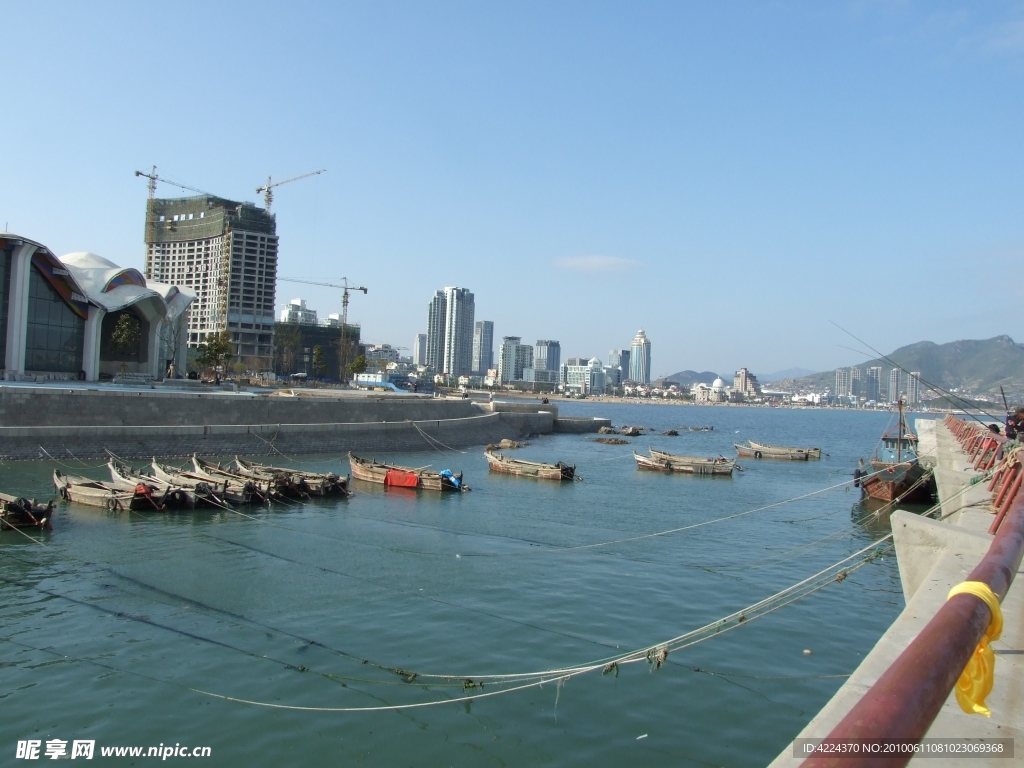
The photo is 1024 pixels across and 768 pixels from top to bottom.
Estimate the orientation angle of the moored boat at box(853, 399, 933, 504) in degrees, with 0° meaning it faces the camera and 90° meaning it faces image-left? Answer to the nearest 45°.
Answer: approximately 0°

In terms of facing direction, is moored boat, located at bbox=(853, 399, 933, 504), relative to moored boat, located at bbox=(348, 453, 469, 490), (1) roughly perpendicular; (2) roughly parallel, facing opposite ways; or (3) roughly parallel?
roughly perpendicular

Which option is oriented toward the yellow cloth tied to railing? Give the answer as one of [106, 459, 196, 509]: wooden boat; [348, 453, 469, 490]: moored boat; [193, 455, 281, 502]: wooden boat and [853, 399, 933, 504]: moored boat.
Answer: [853, 399, 933, 504]: moored boat

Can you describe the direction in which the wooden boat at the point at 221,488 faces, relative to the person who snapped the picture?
facing away from the viewer and to the left of the viewer

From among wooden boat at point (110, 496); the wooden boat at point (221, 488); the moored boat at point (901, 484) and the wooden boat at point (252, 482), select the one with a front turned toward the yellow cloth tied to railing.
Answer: the moored boat

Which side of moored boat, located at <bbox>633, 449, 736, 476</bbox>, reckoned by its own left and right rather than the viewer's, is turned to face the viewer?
left

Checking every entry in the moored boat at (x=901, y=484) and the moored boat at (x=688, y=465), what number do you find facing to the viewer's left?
1
